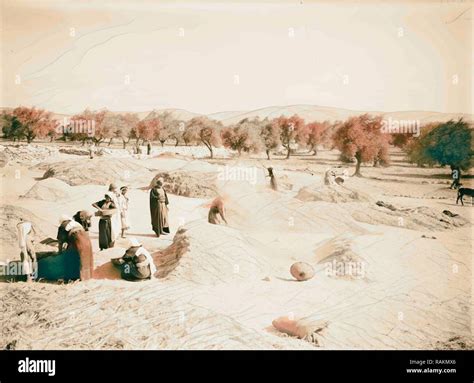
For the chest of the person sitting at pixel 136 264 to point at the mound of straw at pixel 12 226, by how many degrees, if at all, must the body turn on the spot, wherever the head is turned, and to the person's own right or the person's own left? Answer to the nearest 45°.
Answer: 0° — they already face it

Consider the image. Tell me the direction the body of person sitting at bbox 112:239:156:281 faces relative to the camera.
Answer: to the viewer's left
